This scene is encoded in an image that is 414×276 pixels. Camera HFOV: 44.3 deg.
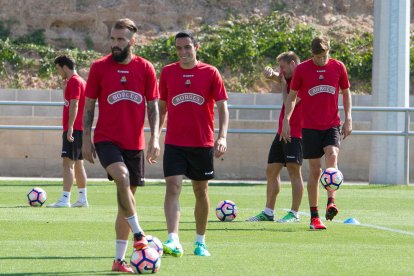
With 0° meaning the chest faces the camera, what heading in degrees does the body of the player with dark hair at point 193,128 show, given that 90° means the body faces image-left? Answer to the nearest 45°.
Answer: approximately 0°

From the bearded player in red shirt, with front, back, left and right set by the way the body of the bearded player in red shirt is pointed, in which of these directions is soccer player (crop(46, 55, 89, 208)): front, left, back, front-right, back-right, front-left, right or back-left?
back

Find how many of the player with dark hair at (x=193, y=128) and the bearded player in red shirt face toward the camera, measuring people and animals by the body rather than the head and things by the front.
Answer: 2

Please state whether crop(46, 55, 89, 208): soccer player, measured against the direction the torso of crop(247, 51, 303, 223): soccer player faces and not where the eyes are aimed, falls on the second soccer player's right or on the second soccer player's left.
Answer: on the second soccer player's right

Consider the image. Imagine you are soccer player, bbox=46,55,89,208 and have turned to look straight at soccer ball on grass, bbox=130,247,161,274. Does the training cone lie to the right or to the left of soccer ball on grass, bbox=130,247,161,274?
left
